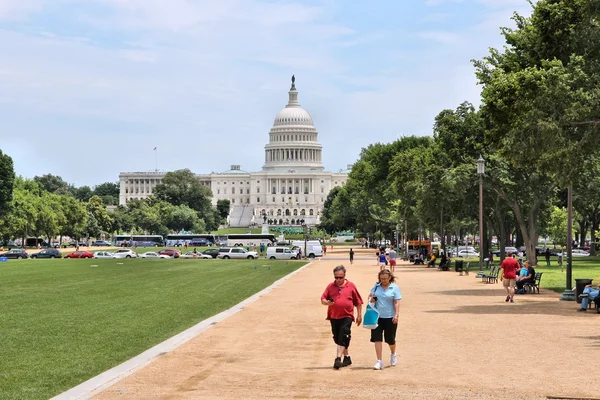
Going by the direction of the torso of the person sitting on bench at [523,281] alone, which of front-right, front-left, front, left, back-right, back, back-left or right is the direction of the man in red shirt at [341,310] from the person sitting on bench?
left

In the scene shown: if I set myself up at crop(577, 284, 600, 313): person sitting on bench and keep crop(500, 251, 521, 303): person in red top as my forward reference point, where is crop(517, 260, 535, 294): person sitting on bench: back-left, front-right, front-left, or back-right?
front-right

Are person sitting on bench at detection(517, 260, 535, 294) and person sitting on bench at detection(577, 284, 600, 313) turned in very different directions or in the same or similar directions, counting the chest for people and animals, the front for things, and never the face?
same or similar directions

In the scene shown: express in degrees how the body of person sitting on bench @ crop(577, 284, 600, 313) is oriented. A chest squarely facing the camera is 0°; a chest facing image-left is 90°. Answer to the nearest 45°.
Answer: approximately 90°

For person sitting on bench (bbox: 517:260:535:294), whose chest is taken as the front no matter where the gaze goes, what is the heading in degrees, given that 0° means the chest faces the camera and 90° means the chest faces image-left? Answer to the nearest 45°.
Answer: approximately 90°

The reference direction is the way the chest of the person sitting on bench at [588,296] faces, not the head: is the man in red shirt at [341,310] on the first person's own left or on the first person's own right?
on the first person's own left
